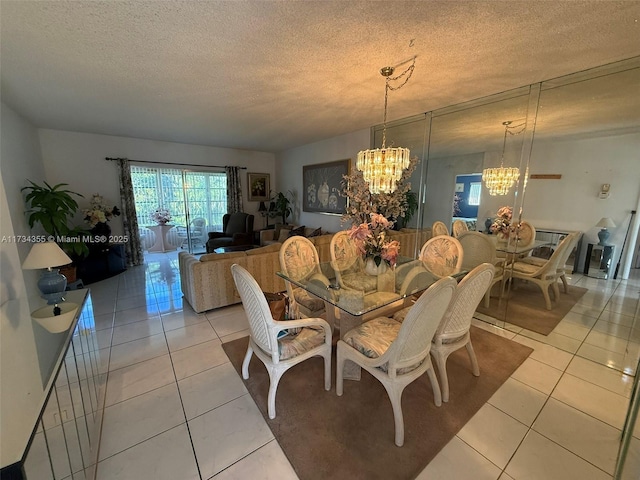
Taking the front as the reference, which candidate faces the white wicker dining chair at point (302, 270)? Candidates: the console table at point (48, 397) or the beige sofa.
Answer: the console table

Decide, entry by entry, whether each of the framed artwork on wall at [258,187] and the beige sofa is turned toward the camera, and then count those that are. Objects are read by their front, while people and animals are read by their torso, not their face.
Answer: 1

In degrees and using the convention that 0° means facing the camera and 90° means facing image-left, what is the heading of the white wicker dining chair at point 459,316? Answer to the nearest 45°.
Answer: approximately 135°

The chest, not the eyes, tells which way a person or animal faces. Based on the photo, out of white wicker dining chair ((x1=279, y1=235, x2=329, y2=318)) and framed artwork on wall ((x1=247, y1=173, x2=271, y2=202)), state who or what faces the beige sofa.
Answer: the framed artwork on wall

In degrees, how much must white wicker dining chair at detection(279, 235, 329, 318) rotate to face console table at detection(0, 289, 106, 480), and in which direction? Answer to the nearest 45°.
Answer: approximately 90° to its right

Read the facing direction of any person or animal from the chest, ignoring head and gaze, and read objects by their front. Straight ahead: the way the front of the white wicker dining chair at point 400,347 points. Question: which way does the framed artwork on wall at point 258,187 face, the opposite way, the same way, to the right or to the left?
the opposite way

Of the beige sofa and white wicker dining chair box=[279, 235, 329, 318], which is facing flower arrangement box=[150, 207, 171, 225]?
the beige sofa

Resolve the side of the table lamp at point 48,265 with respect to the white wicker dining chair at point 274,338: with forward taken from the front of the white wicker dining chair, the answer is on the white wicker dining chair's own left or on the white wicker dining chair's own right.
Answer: on the white wicker dining chair's own left

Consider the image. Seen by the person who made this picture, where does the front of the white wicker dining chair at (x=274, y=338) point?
facing away from the viewer and to the right of the viewer

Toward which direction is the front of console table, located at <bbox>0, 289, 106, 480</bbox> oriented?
to the viewer's right

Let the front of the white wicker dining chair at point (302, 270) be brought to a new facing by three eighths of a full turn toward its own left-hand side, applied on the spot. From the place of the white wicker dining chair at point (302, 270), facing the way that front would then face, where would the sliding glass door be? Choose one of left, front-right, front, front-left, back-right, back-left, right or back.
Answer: front-left

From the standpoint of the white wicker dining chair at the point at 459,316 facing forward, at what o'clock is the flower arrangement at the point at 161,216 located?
The flower arrangement is roughly at 11 o'clock from the white wicker dining chair.

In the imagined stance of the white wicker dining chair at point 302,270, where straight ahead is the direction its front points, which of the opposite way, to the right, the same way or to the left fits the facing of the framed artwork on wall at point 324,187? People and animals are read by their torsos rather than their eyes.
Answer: to the right

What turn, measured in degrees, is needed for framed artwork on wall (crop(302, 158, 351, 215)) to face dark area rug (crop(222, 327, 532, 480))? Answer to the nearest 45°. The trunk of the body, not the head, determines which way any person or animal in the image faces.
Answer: approximately 45° to its left

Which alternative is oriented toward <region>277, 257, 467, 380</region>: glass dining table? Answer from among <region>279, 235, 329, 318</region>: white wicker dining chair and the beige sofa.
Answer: the white wicker dining chair

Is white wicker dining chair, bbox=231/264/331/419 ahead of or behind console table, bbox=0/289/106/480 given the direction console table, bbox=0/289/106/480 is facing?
ahead
